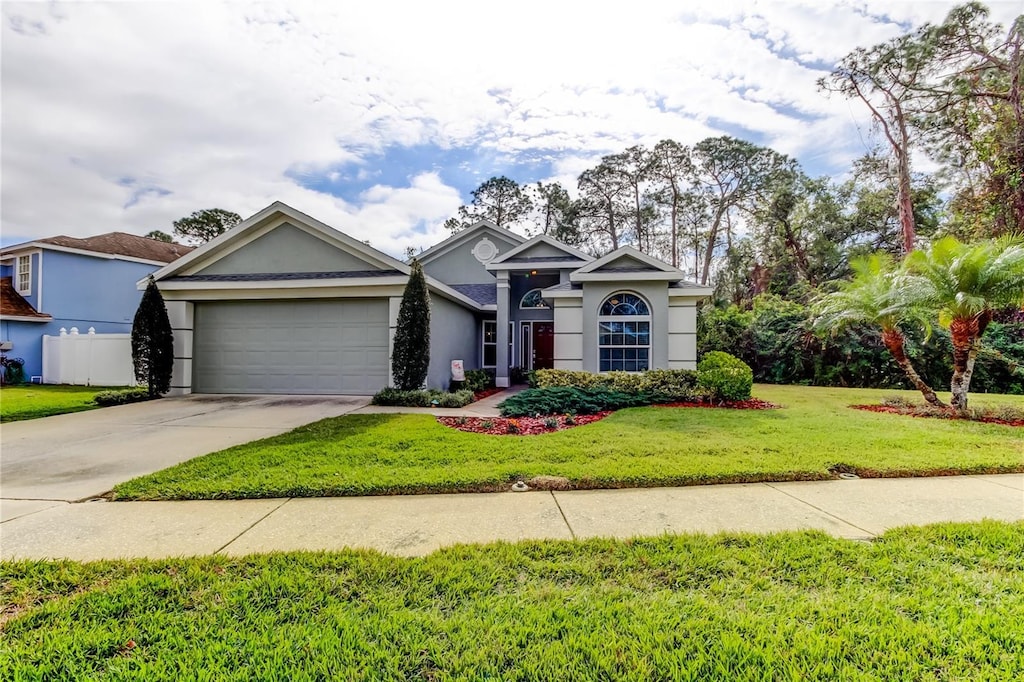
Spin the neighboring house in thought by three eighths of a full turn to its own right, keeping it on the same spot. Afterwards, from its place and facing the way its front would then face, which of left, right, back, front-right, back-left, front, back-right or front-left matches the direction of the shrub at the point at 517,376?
back-right

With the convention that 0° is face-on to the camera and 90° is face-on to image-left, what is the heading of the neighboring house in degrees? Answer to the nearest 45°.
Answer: approximately 45°

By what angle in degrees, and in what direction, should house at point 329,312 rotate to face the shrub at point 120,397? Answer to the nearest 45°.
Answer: approximately 90° to its right

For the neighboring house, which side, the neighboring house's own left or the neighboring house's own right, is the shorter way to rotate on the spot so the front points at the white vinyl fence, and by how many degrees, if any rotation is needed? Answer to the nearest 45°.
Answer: approximately 45° to the neighboring house's own left

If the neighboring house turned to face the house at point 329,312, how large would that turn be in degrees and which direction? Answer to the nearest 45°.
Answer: approximately 90° to its left

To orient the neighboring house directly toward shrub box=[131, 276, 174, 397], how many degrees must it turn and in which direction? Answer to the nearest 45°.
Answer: approximately 45° to its left

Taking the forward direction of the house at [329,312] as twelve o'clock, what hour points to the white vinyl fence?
The white vinyl fence is roughly at 4 o'clock from the house.

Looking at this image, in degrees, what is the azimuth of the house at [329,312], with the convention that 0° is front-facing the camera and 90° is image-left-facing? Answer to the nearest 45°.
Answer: approximately 0°
